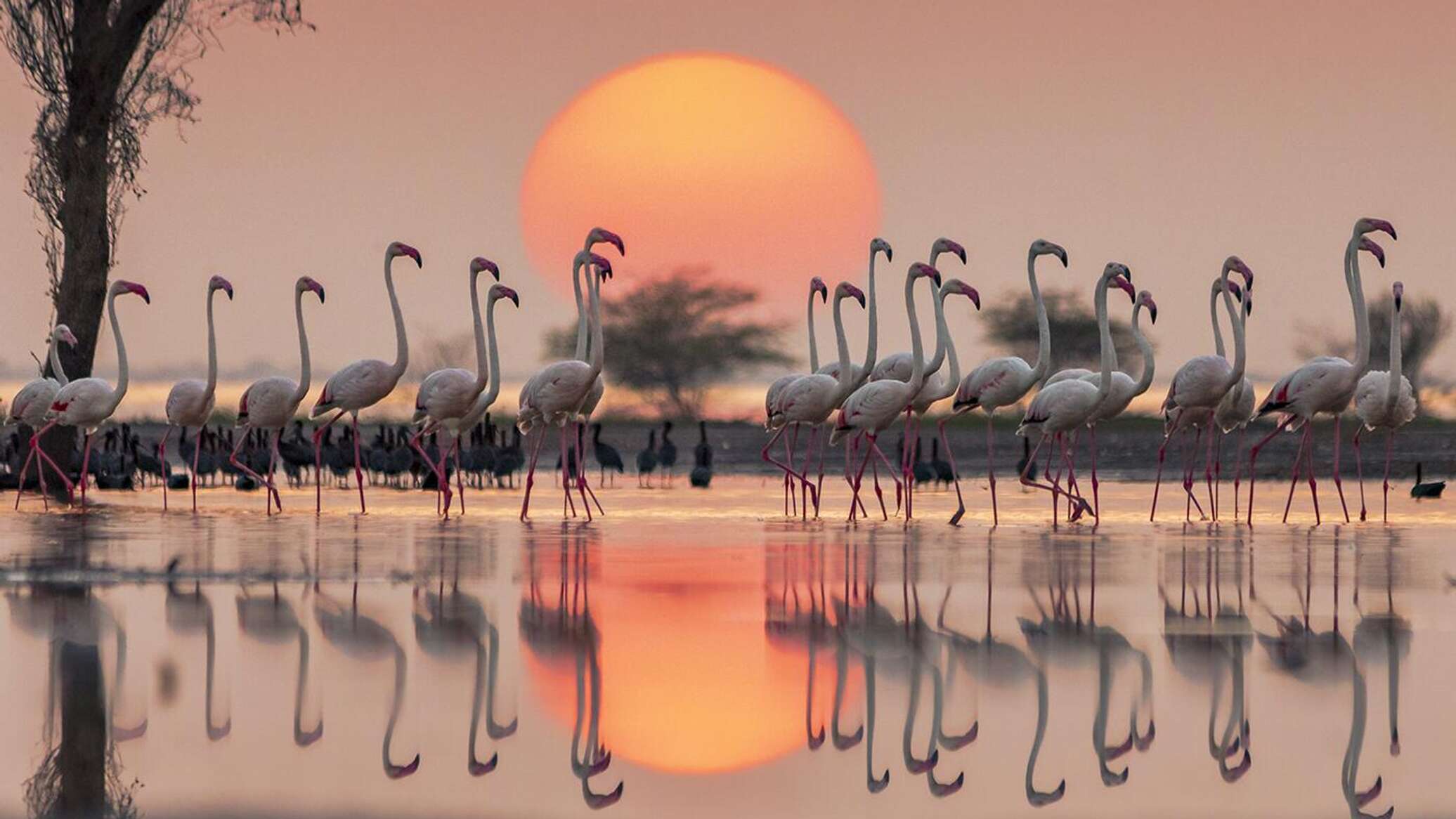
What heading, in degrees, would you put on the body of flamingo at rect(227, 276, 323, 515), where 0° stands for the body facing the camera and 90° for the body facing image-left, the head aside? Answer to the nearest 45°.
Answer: approximately 270°

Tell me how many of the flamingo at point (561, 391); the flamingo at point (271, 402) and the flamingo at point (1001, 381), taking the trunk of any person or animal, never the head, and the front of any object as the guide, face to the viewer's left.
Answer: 0

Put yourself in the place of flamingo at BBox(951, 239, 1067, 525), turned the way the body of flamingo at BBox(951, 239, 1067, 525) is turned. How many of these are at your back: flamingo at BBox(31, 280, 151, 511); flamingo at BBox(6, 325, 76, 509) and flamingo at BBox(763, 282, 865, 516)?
3

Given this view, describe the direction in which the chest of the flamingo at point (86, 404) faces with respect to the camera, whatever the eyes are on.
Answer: to the viewer's right

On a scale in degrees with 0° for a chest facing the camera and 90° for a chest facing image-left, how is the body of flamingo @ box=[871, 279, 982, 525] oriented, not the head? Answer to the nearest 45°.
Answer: approximately 270°

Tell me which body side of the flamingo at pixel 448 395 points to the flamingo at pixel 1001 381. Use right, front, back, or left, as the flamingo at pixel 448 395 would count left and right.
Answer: front

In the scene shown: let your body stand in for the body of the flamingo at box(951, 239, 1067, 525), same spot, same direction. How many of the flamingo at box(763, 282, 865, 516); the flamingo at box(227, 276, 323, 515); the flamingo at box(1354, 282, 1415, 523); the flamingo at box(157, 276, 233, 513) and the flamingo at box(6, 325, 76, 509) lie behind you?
4

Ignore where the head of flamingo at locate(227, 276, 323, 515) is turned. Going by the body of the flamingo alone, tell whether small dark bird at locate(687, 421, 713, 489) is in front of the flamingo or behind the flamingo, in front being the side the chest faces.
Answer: in front

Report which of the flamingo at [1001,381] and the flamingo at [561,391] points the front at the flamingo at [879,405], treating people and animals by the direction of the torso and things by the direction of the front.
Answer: the flamingo at [561,391]

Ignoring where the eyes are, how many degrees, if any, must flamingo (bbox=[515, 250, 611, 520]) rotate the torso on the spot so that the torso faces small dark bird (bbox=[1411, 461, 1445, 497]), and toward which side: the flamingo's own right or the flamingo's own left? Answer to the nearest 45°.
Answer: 0° — it already faces it

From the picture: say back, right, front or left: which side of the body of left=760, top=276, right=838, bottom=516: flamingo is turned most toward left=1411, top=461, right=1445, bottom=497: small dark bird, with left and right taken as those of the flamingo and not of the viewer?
front

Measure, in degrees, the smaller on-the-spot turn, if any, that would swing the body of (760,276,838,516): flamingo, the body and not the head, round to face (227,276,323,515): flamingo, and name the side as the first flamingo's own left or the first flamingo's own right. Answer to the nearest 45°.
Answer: approximately 180°

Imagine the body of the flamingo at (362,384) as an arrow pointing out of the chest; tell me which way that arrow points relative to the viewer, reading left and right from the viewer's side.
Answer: facing to the right of the viewer

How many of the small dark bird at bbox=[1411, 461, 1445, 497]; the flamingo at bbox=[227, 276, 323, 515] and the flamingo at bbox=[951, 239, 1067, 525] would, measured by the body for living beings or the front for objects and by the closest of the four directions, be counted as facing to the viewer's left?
1

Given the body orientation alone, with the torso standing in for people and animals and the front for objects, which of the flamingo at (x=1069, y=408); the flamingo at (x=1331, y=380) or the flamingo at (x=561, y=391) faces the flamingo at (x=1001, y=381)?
the flamingo at (x=561, y=391)
